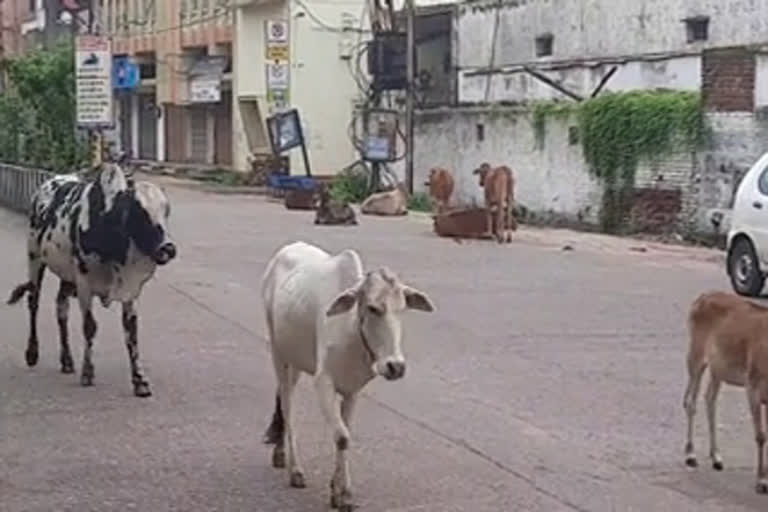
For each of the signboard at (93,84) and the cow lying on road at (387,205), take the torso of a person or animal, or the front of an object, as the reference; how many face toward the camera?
1

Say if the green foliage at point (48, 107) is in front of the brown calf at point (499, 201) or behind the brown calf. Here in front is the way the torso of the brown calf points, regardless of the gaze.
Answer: in front

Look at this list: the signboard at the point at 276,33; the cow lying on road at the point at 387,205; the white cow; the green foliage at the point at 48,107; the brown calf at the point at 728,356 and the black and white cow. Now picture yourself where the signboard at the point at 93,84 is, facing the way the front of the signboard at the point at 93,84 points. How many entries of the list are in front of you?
3

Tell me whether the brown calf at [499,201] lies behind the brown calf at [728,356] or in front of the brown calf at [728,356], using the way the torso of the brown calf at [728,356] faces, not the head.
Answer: behind

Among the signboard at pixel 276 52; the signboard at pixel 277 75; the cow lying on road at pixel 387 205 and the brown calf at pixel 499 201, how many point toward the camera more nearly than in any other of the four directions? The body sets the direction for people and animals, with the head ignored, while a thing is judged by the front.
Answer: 2

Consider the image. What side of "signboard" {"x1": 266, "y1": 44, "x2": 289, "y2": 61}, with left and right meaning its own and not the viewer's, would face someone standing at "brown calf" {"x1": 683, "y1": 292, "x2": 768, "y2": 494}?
front
